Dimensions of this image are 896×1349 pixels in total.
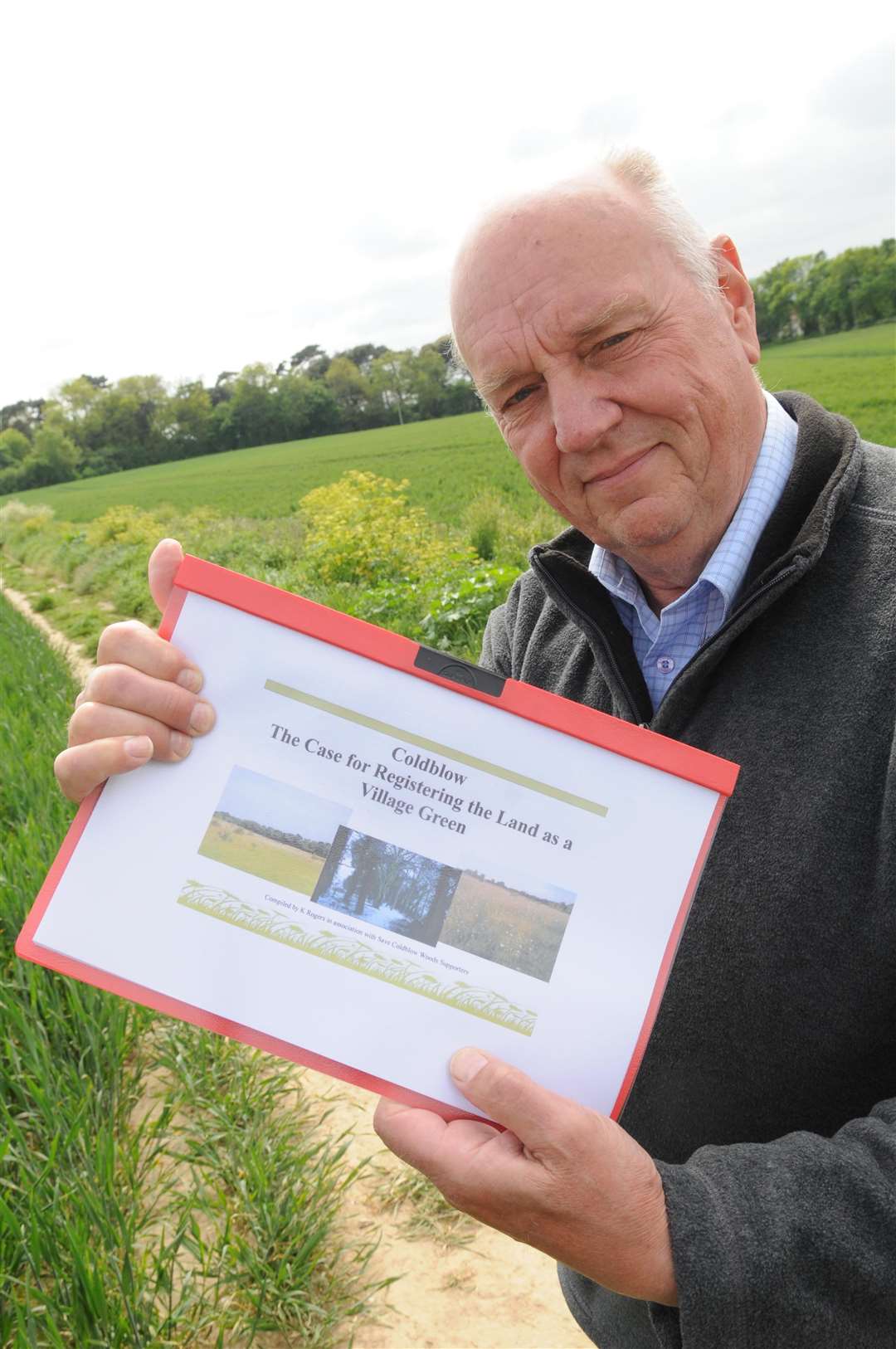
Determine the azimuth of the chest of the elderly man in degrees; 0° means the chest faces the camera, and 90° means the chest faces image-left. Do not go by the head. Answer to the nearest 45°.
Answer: approximately 45°
